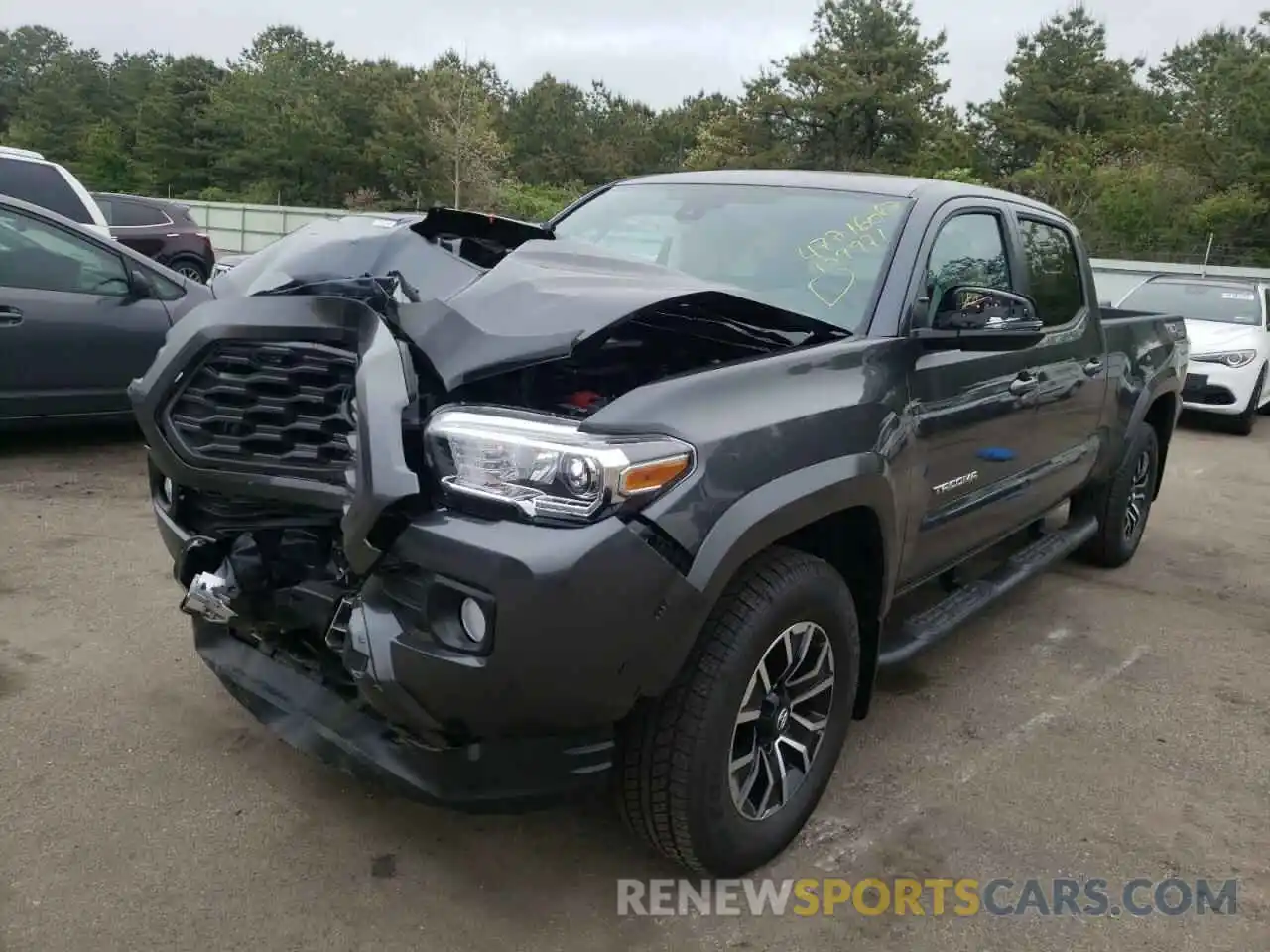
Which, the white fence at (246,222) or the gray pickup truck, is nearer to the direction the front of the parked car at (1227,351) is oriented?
the gray pickup truck

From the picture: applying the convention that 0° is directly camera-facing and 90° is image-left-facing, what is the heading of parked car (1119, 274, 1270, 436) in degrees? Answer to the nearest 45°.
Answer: approximately 45°

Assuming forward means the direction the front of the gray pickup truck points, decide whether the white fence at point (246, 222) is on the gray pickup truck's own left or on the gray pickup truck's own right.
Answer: on the gray pickup truck's own right

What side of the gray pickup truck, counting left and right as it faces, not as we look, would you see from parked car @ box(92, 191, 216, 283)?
right

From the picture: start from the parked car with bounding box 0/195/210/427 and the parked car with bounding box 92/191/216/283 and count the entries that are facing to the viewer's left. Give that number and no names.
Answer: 1

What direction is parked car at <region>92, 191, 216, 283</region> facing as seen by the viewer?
to the viewer's left

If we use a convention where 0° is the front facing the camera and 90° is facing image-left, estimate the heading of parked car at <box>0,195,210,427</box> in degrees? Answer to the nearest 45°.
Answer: approximately 270°

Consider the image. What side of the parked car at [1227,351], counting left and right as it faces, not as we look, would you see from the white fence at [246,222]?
right
